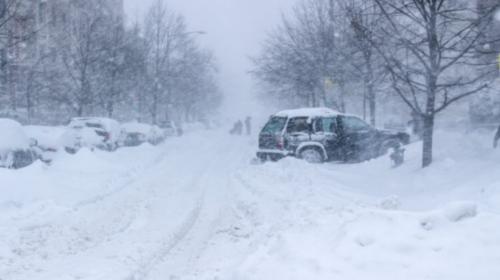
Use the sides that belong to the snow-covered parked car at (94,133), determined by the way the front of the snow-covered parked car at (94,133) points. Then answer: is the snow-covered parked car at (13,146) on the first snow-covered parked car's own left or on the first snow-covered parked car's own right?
on the first snow-covered parked car's own left

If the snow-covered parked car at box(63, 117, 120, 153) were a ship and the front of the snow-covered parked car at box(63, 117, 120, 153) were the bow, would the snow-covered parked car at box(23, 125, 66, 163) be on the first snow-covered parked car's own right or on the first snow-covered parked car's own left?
on the first snow-covered parked car's own left

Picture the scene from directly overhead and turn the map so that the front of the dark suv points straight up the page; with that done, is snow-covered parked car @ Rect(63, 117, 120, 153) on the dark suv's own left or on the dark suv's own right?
on the dark suv's own left

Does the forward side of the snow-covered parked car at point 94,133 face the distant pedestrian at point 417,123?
no

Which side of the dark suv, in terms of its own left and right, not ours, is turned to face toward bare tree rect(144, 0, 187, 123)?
left

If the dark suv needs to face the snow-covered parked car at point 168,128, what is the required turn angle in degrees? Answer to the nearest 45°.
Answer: approximately 90° to its left

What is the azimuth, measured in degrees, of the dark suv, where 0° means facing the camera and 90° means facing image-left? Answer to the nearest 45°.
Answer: approximately 225°

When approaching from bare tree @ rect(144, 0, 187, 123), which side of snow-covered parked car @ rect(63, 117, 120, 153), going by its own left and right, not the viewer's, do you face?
right

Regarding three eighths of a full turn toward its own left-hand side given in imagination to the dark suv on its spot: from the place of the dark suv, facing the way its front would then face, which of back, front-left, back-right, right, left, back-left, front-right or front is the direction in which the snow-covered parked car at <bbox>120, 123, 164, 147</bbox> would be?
front-right

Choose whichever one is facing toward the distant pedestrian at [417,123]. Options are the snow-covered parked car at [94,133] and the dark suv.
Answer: the dark suv
